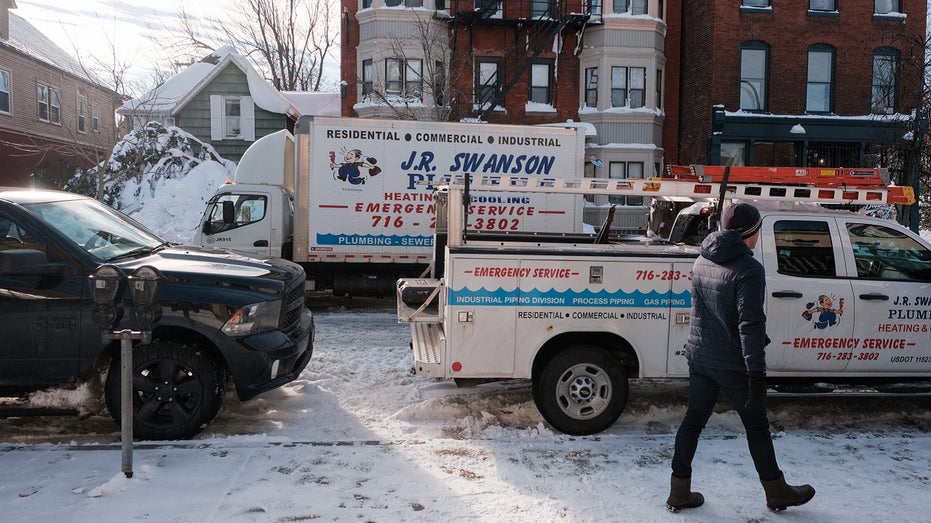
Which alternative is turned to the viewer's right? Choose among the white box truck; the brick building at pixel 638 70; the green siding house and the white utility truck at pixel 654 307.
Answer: the white utility truck

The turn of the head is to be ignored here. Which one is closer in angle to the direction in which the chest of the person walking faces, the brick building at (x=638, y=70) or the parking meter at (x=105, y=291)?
the brick building

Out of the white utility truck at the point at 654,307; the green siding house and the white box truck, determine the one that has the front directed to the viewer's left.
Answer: the white box truck

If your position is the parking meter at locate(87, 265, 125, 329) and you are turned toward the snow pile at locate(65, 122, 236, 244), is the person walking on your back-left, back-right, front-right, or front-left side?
back-right

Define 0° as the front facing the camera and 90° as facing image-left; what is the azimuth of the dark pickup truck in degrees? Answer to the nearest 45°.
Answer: approximately 315°

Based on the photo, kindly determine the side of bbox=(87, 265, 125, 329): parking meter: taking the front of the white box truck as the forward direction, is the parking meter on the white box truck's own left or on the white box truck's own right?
on the white box truck's own left

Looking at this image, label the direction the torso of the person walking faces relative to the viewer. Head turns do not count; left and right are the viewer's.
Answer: facing away from the viewer and to the right of the viewer

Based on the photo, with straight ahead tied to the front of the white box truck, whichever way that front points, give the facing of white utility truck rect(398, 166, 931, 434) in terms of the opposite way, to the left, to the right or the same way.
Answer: the opposite way

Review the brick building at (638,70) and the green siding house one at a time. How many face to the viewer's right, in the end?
0

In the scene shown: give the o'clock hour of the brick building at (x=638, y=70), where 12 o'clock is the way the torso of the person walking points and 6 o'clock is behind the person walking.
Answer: The brick building is roughly at 10 o'clock from the person walking.

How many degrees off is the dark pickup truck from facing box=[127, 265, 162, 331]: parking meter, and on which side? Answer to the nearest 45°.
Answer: approximately 45° to its right

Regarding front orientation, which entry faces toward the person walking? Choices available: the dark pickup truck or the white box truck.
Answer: the dark pickup truck

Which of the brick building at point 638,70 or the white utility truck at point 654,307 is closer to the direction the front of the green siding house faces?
the white utility truck

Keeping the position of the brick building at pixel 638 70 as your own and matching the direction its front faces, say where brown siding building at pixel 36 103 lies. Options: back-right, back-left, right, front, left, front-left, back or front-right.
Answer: right

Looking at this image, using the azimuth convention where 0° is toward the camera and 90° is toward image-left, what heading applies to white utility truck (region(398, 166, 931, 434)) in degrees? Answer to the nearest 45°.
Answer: approximately 270°

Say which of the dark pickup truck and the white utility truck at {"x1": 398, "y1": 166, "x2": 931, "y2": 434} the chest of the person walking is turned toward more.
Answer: the white utility truck

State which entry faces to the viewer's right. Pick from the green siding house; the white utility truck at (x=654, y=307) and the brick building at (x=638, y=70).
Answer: the white utility truck

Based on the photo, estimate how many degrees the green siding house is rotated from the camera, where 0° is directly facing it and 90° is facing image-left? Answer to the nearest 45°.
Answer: approximately 0°

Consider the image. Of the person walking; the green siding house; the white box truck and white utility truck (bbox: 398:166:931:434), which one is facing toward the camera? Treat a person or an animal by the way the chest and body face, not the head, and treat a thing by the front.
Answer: the green siding house
